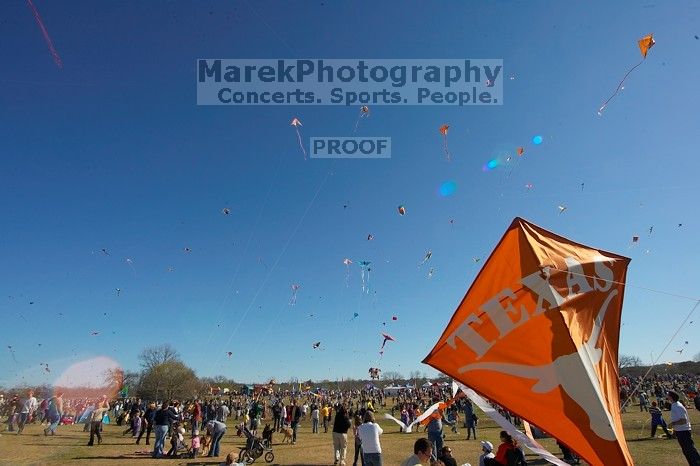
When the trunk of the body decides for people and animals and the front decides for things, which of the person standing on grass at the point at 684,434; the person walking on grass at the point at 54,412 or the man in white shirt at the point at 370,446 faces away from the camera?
the man in white shirt

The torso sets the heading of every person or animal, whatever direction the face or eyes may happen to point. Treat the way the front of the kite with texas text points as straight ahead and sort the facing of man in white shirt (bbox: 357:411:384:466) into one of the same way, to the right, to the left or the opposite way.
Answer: the opposite way

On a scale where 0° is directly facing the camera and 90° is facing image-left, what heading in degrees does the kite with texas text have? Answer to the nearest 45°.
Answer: approximately 0°

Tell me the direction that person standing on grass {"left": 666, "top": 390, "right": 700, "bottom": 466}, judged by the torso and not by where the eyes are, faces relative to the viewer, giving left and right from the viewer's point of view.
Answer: facing to the left of the viewer

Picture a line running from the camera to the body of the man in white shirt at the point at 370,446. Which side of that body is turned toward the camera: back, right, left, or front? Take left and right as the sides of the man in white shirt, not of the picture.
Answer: back
